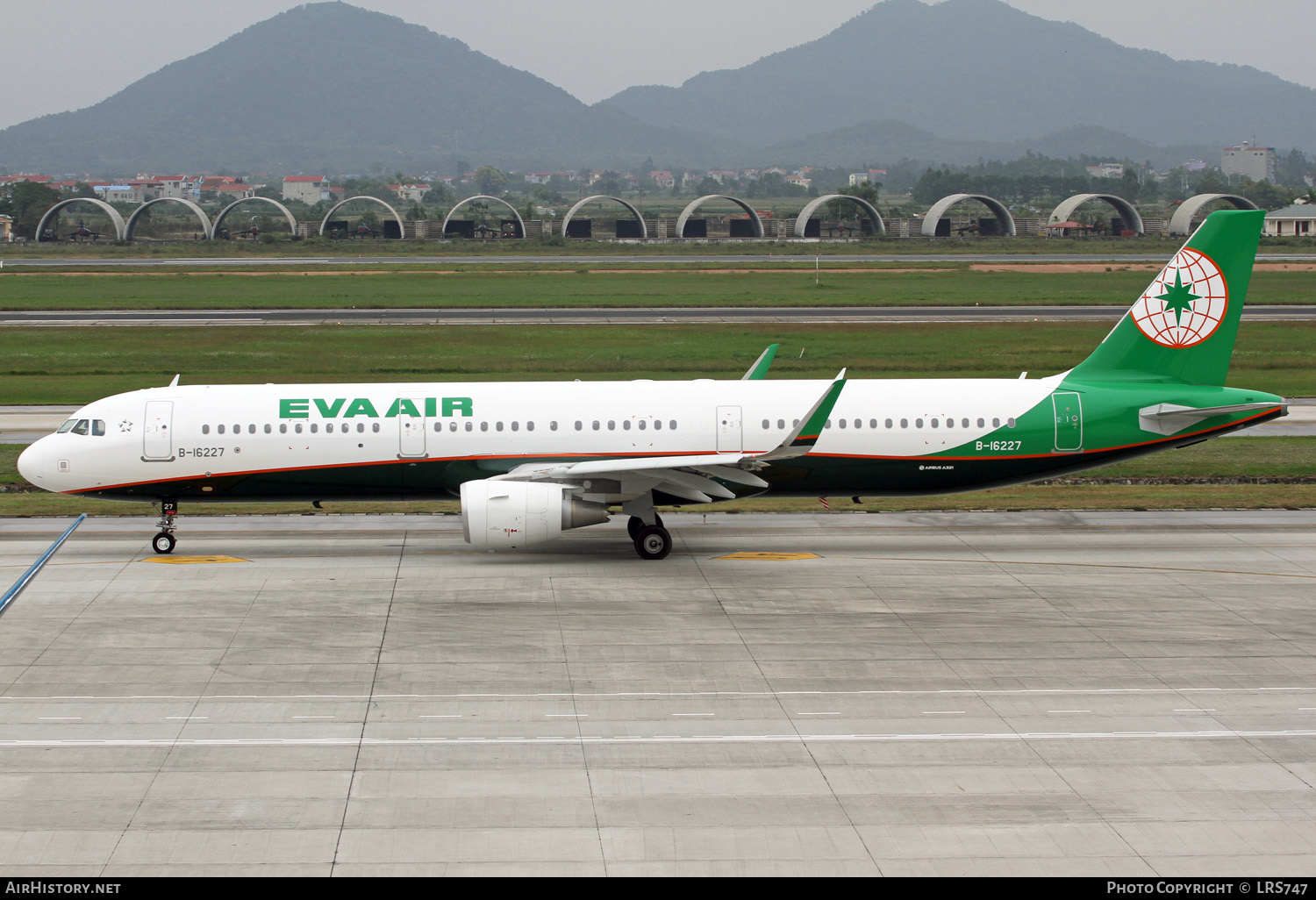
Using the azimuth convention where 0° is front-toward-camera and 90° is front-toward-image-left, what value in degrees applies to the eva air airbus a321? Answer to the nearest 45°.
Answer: approximately 90°
